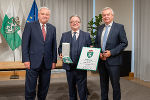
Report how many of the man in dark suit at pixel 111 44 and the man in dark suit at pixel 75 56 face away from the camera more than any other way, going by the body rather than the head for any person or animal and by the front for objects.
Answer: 0

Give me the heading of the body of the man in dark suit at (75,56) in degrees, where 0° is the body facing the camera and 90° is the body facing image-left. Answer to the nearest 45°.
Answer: approximately 0°

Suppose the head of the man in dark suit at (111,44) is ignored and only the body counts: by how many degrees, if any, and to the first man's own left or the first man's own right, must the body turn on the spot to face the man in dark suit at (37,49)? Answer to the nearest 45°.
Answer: approximately 45° to the first man's own right

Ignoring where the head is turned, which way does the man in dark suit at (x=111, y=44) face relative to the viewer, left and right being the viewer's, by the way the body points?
facing the viewer and to the left of the viewer
